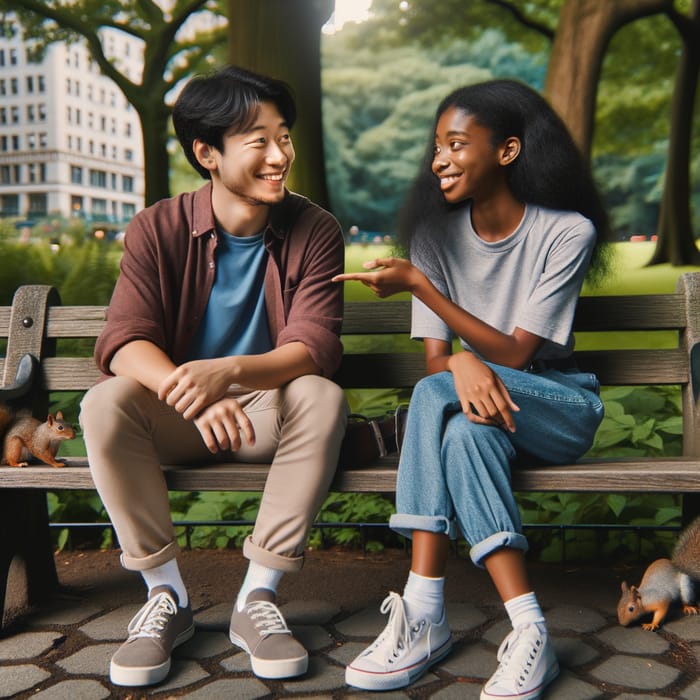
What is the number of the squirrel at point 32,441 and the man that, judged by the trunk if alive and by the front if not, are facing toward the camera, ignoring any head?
1

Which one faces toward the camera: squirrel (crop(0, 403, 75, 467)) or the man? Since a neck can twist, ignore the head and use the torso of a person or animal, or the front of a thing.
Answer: the man

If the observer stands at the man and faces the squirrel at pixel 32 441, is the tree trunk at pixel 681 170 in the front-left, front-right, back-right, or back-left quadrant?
back-right

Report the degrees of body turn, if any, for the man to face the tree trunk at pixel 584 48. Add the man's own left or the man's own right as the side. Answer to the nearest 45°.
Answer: approximately 135° to the man's own left

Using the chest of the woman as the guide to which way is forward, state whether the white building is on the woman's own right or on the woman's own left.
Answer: on the woman's own right

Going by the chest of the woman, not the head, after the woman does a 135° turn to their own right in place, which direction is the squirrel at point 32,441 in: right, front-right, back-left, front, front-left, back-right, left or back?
left

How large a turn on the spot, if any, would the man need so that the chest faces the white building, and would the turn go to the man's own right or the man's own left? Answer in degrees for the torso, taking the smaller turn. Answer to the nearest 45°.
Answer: approximately 180°

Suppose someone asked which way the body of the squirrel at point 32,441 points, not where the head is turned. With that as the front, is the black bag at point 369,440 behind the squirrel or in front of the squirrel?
in front

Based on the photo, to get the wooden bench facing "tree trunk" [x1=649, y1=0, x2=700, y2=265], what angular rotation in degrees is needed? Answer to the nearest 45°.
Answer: approximately 135° to its left

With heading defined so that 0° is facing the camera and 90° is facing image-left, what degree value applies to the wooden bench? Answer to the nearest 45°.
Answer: approximately 0°

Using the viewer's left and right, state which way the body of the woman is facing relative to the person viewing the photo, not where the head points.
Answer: facing the viewer and to the left of the viewer

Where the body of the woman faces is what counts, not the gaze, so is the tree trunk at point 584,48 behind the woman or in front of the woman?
behind

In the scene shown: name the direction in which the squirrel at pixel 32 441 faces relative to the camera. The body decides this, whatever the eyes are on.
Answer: to the viewer's right

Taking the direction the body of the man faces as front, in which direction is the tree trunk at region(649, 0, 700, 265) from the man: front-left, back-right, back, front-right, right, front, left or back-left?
back-left

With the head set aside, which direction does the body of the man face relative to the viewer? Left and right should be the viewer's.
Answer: facing the viewer

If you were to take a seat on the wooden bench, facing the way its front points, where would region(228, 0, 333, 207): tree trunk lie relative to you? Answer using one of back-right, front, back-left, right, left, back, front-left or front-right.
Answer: back

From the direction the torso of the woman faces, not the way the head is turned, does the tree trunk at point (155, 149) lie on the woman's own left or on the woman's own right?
on the woman's own right
